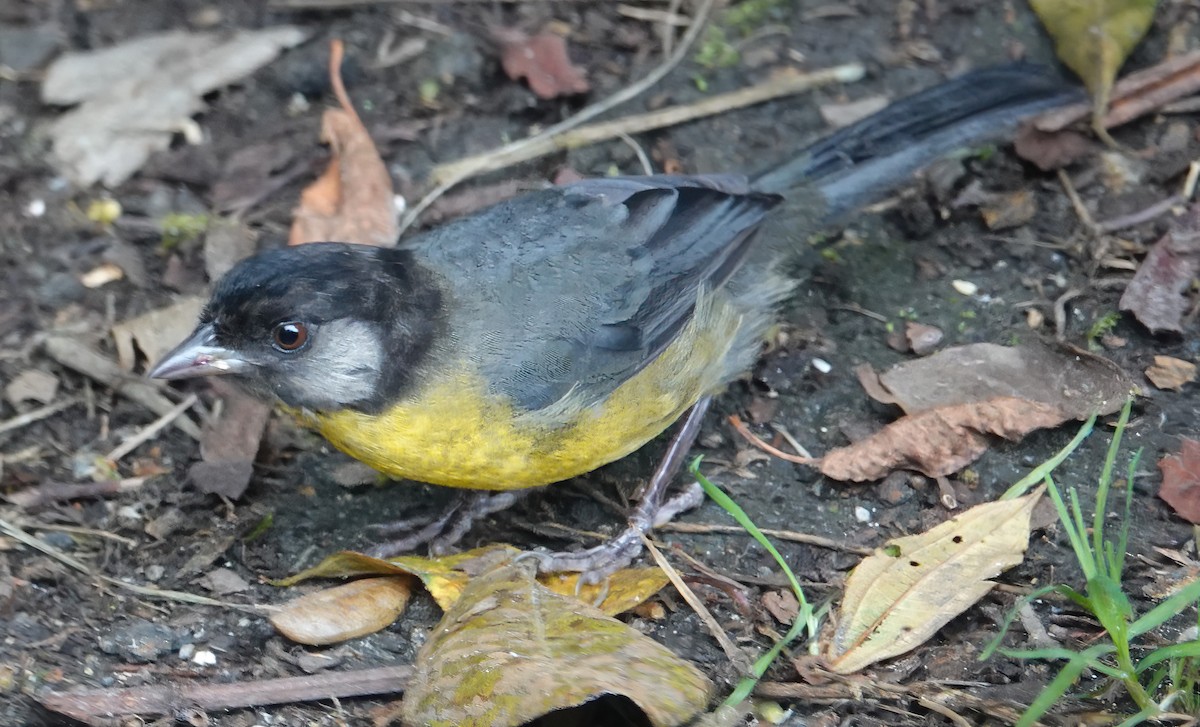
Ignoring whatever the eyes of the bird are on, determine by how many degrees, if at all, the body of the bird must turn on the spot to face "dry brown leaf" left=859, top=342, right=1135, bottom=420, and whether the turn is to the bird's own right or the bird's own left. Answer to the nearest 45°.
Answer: approximately 180°

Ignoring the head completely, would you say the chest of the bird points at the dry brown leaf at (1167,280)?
no

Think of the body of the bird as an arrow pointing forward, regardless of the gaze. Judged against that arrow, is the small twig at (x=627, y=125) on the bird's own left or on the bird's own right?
on the bird's own right

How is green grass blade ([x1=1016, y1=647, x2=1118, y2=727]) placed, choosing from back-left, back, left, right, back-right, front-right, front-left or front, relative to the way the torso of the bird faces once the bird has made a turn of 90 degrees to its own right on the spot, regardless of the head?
back-right

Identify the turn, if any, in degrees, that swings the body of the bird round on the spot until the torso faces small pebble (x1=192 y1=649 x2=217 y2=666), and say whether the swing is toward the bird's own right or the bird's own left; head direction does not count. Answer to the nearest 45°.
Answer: approximately 45° to the bird's own left

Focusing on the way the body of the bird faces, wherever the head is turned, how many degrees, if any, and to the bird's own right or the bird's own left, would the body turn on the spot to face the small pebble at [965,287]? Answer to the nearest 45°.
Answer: approximately 135° to the bird's own right

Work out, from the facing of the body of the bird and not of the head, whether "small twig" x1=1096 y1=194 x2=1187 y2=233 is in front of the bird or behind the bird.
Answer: behind

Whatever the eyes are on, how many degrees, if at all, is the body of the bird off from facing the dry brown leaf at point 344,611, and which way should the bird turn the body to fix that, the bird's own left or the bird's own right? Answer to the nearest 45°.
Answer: approximately 45° to the bird's own left

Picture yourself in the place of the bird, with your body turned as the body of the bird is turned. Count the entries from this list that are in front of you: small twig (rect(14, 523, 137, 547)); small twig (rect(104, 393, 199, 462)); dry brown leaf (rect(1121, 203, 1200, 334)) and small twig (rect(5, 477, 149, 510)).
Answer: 3

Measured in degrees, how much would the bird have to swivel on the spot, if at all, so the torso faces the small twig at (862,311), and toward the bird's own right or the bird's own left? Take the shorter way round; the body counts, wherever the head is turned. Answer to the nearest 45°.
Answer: approximately 135° to the bird's own right

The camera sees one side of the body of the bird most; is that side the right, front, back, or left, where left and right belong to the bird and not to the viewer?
left

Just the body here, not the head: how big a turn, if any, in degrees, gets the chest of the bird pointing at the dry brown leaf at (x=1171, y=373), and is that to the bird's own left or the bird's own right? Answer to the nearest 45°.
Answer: approximately 180°

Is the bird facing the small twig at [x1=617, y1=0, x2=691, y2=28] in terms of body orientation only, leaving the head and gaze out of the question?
no

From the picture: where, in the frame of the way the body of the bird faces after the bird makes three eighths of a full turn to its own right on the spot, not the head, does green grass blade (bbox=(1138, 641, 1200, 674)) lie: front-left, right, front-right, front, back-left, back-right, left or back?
right

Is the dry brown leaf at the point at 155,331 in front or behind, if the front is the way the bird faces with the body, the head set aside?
in front

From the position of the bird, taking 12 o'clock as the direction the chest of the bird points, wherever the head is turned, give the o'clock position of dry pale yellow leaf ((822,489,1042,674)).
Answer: The dry pale yellow leaf is roughly at 7 o'clock from the bird.

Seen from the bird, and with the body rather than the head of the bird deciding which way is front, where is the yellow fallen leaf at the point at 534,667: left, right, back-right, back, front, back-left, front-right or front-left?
left

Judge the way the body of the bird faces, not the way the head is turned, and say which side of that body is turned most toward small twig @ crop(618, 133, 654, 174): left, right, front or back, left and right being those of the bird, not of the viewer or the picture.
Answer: right

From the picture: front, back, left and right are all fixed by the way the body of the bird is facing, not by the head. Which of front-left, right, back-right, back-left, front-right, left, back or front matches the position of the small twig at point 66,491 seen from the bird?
front

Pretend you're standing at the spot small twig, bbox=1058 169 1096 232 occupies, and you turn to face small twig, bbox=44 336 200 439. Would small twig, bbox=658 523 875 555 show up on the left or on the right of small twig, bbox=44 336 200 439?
left

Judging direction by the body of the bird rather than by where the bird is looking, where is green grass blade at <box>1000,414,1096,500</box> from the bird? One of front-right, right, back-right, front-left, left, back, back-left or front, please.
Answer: back
